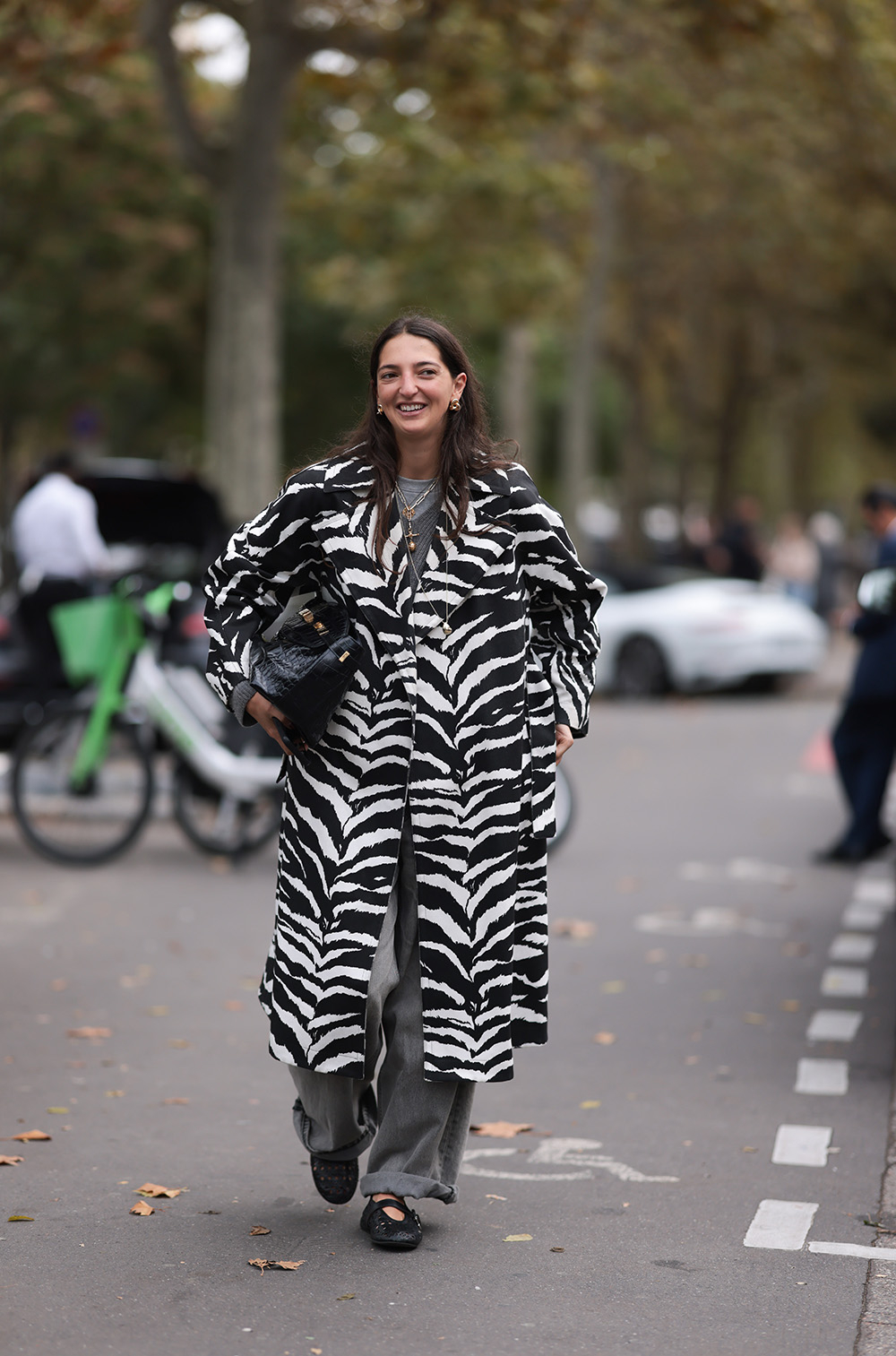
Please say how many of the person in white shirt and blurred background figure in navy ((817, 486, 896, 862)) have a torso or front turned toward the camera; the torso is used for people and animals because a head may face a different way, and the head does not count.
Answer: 0

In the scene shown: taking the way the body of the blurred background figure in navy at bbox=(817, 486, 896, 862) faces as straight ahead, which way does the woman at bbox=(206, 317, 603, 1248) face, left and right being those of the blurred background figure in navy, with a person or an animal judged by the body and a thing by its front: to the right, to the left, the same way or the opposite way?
to the left

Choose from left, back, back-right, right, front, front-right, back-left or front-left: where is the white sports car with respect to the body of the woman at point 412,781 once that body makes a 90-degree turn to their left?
left

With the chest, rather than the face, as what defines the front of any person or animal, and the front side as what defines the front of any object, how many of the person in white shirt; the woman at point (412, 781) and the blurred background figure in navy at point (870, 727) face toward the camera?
1

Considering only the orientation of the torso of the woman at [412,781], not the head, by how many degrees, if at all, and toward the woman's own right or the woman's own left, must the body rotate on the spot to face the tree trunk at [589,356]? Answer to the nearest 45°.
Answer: approximately 180°

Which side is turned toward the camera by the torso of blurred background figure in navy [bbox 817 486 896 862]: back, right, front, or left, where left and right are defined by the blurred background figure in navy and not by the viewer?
left

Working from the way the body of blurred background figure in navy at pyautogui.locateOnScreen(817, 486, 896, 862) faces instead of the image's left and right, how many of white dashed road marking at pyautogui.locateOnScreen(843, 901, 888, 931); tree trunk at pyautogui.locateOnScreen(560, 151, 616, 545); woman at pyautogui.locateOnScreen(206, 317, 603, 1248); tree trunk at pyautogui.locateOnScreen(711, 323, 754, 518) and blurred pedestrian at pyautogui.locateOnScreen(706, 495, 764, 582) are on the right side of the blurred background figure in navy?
3

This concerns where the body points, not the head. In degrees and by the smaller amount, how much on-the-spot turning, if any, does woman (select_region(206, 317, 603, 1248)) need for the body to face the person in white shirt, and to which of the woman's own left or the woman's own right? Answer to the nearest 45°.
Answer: approximately 180°

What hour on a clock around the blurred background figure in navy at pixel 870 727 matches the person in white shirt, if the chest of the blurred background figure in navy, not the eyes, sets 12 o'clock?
The person in white shirt is roughly at 12 o'clock from the blurred background figure in navy.

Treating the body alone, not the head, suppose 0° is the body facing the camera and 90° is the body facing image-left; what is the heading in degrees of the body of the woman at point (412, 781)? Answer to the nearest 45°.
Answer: approximately 0°

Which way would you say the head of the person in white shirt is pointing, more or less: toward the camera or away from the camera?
away from the camera
